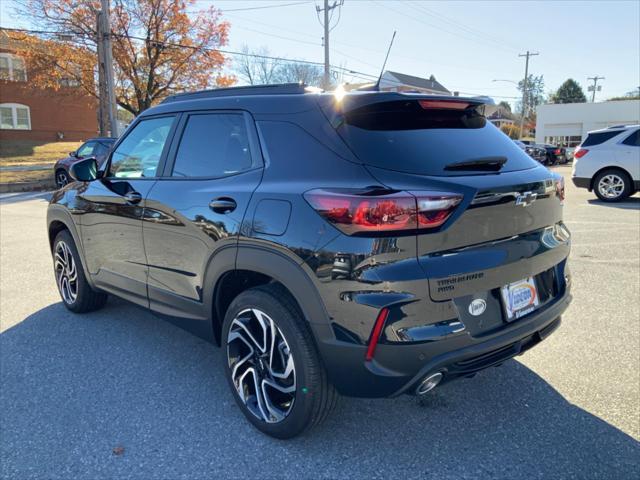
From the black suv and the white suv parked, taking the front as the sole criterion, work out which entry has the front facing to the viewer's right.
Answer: the white suv parked

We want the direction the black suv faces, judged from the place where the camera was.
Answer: facing away from the viewer and to the left of the viewer

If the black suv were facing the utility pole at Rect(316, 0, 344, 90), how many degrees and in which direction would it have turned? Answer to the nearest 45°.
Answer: approximately 45° to its right

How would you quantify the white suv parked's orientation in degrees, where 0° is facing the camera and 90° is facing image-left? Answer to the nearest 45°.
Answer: approximately 270°

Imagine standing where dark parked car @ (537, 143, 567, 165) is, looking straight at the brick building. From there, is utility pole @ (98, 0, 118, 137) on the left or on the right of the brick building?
left

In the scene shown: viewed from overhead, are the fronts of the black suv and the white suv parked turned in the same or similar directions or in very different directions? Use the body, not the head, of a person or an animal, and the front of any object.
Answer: very different directions

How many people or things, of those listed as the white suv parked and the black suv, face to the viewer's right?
1

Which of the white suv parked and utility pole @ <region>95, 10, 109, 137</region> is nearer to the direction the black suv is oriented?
the utility pole

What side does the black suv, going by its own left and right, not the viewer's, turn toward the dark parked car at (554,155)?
right

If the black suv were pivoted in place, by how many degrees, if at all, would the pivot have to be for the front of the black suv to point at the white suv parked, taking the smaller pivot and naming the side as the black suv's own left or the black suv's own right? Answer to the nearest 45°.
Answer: approximately 90° to the black suv's own right

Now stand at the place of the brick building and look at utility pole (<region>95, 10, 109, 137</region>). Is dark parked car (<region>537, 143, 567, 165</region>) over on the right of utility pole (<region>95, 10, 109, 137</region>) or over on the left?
left

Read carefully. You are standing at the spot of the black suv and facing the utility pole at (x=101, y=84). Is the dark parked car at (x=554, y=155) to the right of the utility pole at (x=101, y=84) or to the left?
right
